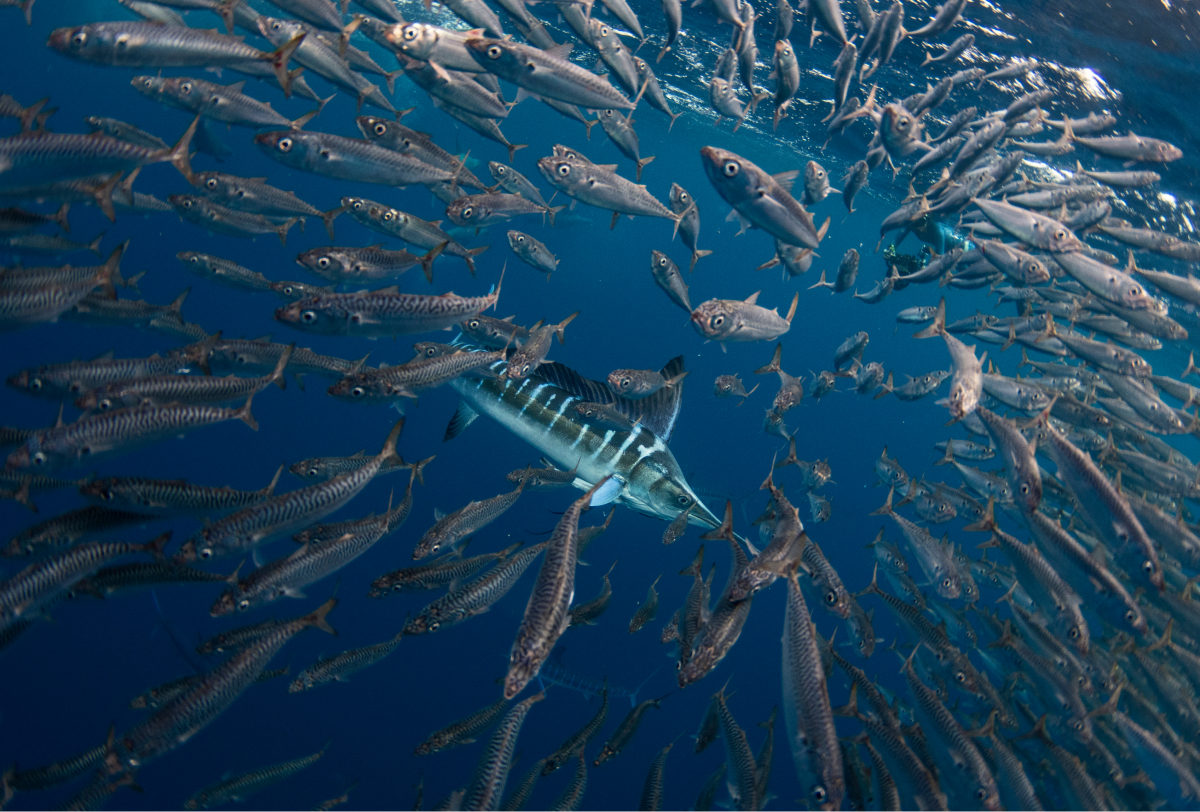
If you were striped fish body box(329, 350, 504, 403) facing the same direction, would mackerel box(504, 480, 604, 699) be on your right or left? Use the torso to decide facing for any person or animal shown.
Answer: on your left

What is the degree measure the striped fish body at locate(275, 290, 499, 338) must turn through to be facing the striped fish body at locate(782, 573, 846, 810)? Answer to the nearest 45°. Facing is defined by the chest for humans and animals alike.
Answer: approximately 135° to its left

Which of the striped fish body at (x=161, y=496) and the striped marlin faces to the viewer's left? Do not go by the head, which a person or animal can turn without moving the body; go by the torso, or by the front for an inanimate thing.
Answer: the striped fish body

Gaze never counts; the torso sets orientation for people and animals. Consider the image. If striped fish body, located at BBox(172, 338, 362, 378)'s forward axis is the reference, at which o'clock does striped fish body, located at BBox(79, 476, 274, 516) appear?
striped fish body, located at BBox(79, 476, 274, 516) is roughly at 12 o'clock from striped fish body, located at BBox(172, 338, 362, 378).

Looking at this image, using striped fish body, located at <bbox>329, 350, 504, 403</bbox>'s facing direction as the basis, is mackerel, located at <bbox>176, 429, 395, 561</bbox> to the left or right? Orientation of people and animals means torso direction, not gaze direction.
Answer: on its left

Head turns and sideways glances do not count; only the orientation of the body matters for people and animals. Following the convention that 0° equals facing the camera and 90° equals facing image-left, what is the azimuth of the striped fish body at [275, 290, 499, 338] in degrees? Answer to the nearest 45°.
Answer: approximately 90°

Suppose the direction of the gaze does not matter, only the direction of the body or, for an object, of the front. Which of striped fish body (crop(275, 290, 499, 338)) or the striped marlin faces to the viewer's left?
the striped fish body

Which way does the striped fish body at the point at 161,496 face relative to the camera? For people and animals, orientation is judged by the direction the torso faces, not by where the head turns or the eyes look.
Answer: to the viewer's left

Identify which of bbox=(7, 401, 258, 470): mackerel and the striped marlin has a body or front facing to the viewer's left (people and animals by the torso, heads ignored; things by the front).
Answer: the mackerel

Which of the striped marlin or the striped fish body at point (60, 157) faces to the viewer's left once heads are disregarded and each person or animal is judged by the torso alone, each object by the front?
the striped fish body

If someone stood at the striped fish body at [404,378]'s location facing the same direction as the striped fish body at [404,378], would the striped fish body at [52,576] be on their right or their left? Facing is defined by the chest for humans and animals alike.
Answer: on their left

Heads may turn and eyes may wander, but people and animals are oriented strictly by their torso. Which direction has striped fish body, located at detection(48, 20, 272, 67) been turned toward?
to the viewer's left

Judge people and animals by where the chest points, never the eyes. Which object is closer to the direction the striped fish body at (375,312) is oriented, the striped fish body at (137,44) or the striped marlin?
the striped fish body
